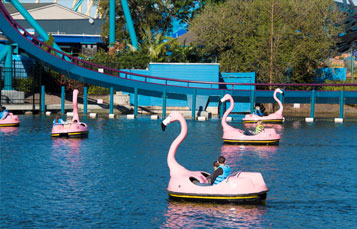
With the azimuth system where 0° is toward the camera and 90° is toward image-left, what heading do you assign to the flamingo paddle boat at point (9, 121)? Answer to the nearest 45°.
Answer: approximately 90°

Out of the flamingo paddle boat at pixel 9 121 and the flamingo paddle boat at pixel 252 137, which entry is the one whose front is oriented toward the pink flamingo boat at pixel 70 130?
the flamingo paddle boat at pixel 252 137

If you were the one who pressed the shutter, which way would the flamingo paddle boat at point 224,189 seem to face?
facing to the left of the viewer

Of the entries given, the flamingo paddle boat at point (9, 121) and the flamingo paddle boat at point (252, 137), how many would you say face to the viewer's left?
2

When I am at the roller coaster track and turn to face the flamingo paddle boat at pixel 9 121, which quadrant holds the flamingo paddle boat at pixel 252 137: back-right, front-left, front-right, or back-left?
front-left

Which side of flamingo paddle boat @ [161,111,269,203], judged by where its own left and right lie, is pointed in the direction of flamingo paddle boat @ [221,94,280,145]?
right

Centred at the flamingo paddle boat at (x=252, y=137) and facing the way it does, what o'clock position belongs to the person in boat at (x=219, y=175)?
The person in boat is roughly at 9 o'clock from the flamingo paddle boat.

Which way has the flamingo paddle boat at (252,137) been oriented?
to the viewer's left

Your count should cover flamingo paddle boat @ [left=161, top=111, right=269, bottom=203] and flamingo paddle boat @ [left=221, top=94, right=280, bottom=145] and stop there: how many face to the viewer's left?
2

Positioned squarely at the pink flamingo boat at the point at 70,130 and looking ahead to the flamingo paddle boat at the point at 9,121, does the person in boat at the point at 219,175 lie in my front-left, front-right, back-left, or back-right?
back-left

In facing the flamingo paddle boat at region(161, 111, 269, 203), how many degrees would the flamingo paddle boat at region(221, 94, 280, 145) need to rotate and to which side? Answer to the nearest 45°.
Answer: approximately 90° to its left
